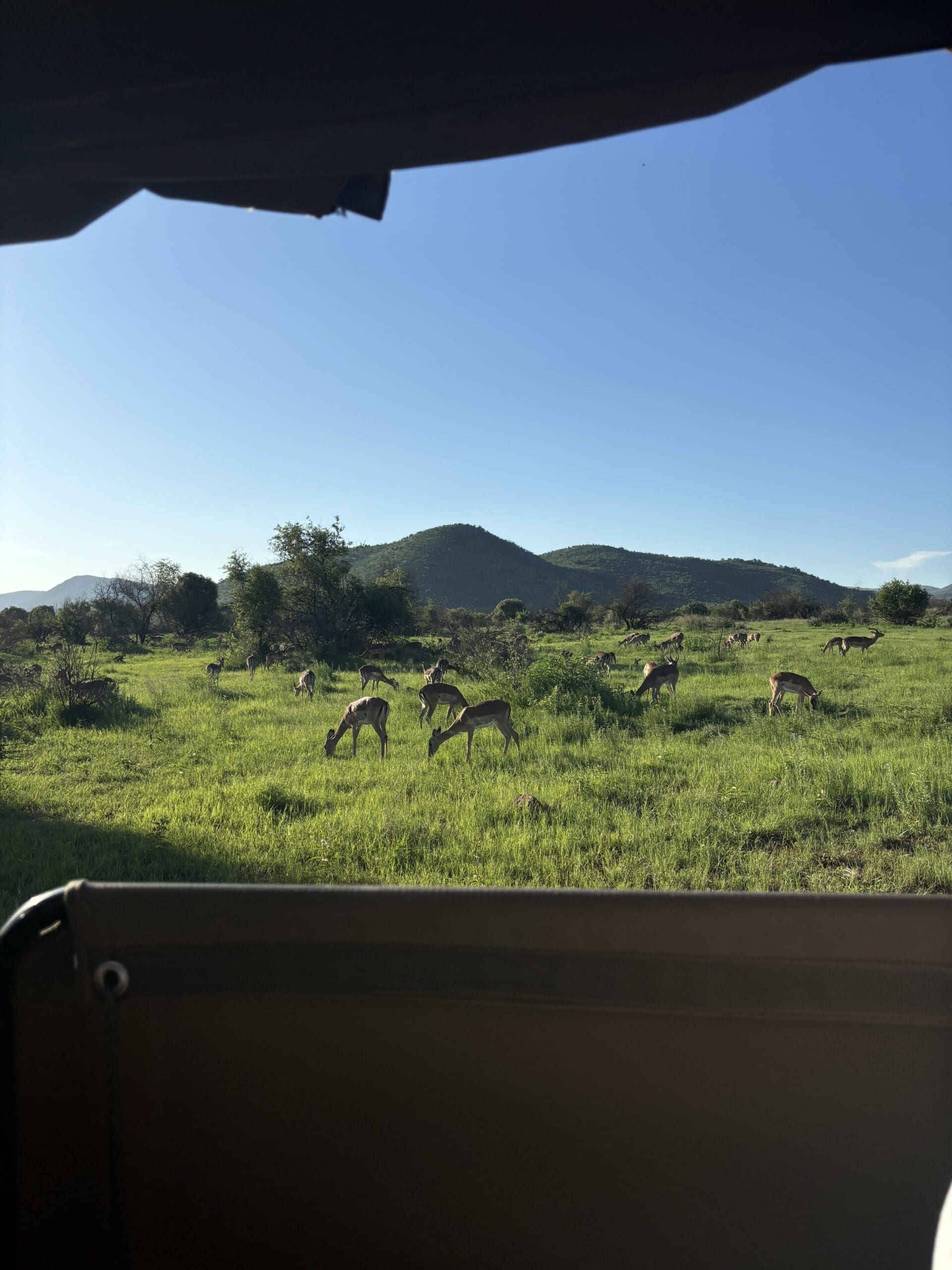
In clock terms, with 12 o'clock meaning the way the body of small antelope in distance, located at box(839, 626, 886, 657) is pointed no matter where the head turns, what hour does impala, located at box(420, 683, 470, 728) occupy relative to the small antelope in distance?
The impala is roughly at 4 o'clock from the small antelope in distance.

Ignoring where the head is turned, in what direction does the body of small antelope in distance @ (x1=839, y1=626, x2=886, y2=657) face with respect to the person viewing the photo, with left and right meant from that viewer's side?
facing to the right of the viewer

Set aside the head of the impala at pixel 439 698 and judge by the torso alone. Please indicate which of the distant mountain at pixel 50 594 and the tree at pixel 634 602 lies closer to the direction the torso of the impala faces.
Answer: the tree

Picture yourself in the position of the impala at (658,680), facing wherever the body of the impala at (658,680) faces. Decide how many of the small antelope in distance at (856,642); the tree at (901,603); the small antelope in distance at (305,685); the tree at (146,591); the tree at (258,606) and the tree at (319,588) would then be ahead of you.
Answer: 4

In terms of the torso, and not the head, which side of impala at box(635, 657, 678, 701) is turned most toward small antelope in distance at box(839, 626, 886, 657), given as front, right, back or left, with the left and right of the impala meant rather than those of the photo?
back

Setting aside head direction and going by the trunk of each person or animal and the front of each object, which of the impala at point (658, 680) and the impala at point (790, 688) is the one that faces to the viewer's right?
the impala at point (790, 688)

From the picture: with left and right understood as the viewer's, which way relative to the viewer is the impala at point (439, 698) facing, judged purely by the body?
facing to the right of the viewer

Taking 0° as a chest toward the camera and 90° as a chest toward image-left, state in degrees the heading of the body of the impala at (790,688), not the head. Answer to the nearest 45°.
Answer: approximately 270°

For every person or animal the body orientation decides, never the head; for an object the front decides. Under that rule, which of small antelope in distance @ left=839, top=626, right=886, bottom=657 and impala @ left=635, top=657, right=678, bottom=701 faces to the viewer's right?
the small antelope in distance
